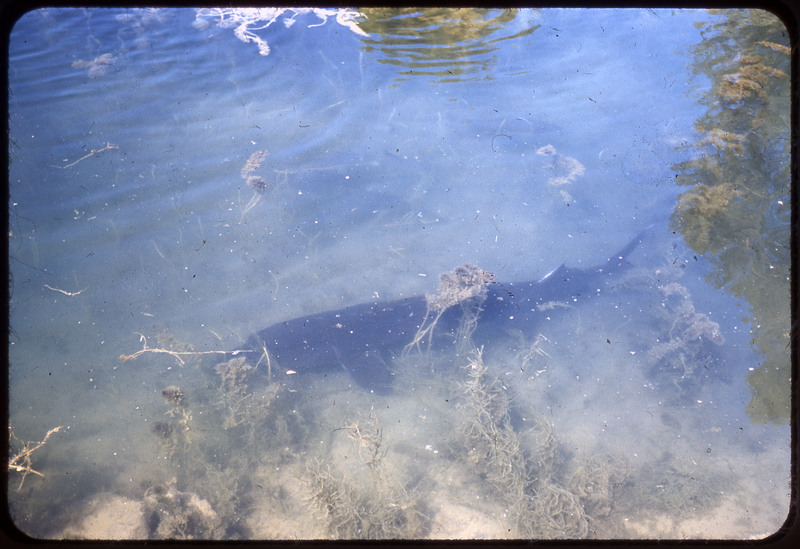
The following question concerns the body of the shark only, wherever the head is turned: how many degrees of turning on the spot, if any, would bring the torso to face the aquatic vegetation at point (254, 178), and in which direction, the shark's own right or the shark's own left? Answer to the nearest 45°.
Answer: approximately 45° to the shark's own right

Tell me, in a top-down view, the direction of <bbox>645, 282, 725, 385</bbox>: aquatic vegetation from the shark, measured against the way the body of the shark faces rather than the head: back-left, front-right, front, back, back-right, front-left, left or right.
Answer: back

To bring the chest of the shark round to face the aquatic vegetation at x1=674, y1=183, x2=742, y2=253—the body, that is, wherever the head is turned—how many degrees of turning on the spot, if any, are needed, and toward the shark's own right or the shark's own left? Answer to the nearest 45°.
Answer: approximately 180°

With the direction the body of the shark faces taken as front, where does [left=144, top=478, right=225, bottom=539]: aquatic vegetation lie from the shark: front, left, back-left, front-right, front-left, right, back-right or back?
front-left

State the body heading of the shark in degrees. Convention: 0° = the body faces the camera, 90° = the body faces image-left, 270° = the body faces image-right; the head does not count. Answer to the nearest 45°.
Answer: approximately 90°

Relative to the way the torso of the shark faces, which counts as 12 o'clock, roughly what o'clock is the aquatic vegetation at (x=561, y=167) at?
The aquatic vegetation is roughly at 5 o'clock from the shark.

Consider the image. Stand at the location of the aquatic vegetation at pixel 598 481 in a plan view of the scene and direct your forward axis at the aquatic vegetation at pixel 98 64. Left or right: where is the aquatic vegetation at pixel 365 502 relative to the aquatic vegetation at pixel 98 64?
left

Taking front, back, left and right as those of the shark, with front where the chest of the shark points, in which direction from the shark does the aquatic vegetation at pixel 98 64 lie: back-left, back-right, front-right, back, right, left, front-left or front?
front-right
